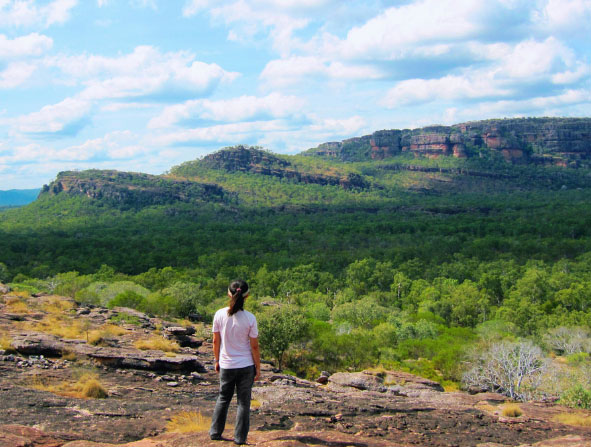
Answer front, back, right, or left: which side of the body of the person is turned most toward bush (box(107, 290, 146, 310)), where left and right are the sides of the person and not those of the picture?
front

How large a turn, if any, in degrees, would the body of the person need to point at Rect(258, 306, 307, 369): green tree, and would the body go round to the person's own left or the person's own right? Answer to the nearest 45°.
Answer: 0° — they already face it

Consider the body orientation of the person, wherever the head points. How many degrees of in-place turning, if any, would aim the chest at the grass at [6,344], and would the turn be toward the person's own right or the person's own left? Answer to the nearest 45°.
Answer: approximately 45° to the person's own left

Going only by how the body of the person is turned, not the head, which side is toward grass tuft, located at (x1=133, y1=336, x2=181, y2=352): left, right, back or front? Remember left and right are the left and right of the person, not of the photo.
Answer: front

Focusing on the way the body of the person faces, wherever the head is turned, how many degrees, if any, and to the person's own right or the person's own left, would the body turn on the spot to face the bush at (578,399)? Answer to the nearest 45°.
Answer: approximately 45° to the person's own right

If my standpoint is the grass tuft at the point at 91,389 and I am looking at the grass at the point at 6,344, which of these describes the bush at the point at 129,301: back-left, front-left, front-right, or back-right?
front-right

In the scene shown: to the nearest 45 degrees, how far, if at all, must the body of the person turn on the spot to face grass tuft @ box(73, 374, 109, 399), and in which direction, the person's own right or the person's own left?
approximately 45° to the person's own left

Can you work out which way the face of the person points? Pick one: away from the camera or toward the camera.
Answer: away from the camera

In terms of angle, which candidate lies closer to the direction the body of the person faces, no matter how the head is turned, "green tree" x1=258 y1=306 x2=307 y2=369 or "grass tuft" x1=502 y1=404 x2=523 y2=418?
the green tree

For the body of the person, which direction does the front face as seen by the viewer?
away from the camera

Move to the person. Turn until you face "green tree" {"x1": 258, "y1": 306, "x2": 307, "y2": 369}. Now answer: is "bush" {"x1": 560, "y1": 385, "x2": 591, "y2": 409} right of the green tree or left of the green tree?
right
